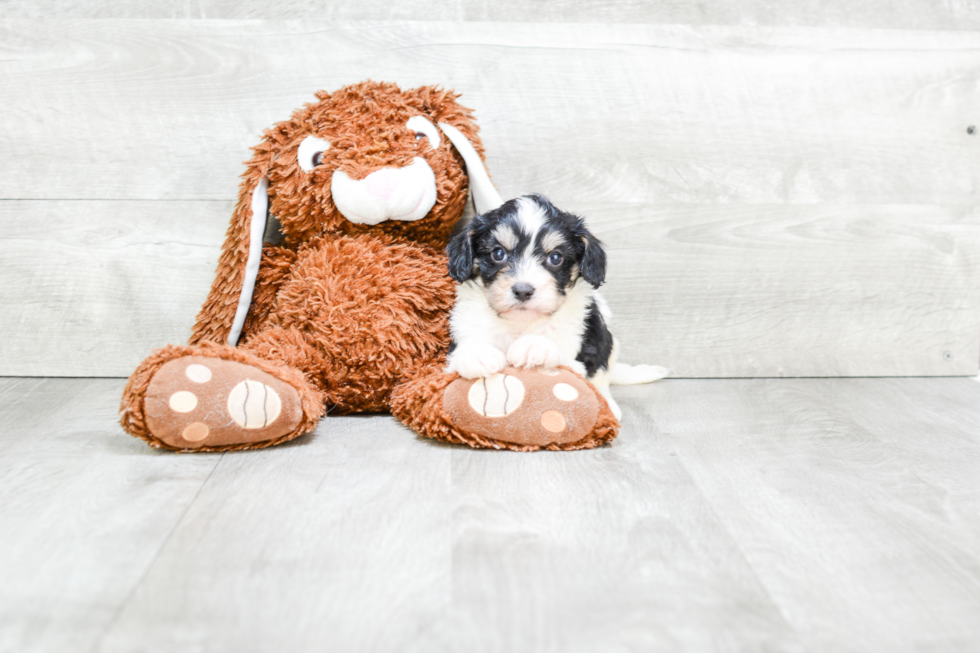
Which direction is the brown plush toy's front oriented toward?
toward the camera

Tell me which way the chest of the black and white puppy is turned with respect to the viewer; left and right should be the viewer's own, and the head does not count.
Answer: facing the viewer and to the left of the viewer
